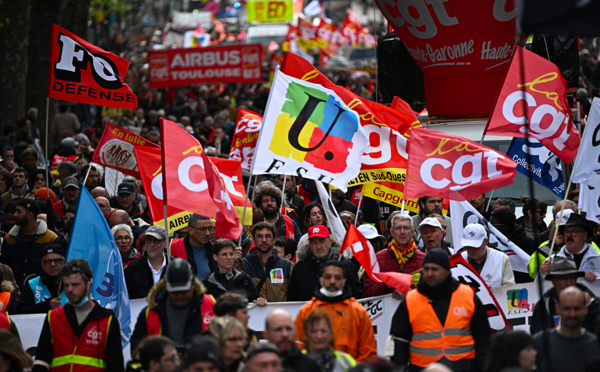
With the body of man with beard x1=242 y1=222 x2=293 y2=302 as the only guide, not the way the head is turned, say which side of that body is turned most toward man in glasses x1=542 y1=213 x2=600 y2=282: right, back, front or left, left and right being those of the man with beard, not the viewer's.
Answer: left

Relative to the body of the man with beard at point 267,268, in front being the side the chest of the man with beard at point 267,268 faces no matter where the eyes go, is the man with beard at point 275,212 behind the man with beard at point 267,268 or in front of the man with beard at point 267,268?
behind

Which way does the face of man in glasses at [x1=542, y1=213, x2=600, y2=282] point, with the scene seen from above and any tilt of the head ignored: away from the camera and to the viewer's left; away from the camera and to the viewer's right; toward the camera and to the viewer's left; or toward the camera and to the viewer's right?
toward the camera and to the viewer's left

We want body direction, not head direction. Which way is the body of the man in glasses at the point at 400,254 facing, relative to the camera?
toward the camera

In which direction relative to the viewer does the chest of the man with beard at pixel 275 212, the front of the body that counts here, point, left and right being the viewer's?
facing the viewer

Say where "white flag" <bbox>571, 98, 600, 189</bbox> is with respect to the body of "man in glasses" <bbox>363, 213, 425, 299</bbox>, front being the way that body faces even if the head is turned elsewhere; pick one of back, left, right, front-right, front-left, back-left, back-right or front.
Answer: left

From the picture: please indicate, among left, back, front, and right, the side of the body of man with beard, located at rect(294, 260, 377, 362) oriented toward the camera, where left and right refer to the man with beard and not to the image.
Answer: front

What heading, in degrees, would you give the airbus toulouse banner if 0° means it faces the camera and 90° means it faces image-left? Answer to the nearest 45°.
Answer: approximately 0°
